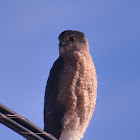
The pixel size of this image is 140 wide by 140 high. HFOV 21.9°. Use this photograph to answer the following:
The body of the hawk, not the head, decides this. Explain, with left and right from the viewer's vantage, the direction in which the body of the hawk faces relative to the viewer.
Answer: facing the viewer and to the right of the viewer
